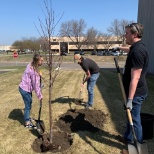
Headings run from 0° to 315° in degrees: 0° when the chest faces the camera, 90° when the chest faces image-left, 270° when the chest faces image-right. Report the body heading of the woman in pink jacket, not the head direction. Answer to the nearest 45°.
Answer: approximately 270°
